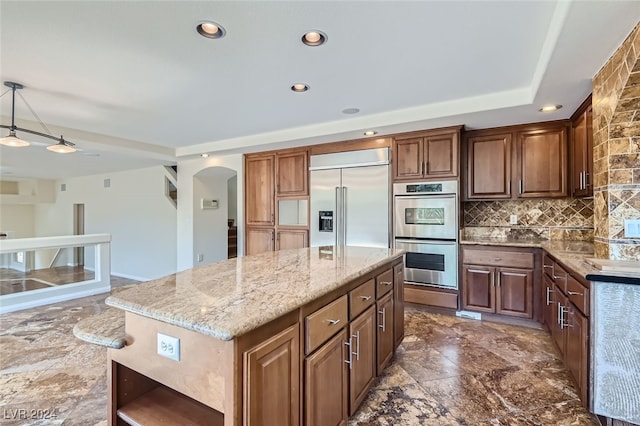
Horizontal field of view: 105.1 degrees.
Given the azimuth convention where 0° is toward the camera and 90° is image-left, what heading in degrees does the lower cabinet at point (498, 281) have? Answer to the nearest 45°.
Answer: approximately 0°

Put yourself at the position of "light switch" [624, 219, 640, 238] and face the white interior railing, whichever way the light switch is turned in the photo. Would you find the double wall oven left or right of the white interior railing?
right

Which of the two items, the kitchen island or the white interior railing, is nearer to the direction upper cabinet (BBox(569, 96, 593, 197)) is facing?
the white interior railing

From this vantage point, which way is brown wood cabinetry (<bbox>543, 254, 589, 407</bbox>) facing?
to the viewer's left

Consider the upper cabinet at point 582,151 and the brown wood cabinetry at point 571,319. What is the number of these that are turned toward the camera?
0

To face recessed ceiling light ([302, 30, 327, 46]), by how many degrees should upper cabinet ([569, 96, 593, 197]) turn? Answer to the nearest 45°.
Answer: approximately 45° to its left

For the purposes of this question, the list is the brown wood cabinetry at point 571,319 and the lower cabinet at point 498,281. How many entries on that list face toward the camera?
1

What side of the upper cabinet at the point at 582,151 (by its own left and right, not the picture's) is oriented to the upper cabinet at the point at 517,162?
front

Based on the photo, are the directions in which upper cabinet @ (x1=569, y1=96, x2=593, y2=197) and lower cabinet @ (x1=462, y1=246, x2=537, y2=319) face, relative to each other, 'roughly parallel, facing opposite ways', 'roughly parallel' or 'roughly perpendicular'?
roughly perpendicular

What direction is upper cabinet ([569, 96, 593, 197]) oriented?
to the viewer's left
